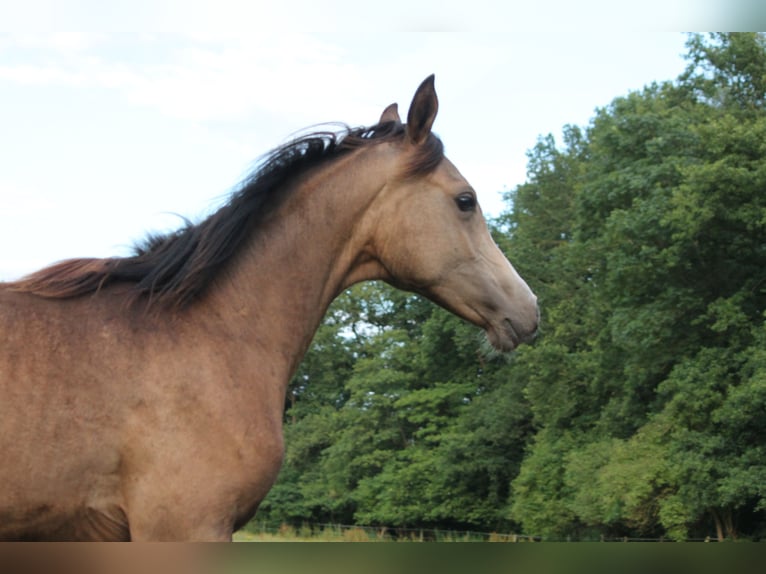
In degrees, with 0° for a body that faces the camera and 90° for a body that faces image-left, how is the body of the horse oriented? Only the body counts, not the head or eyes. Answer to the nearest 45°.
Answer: approximately 270°
